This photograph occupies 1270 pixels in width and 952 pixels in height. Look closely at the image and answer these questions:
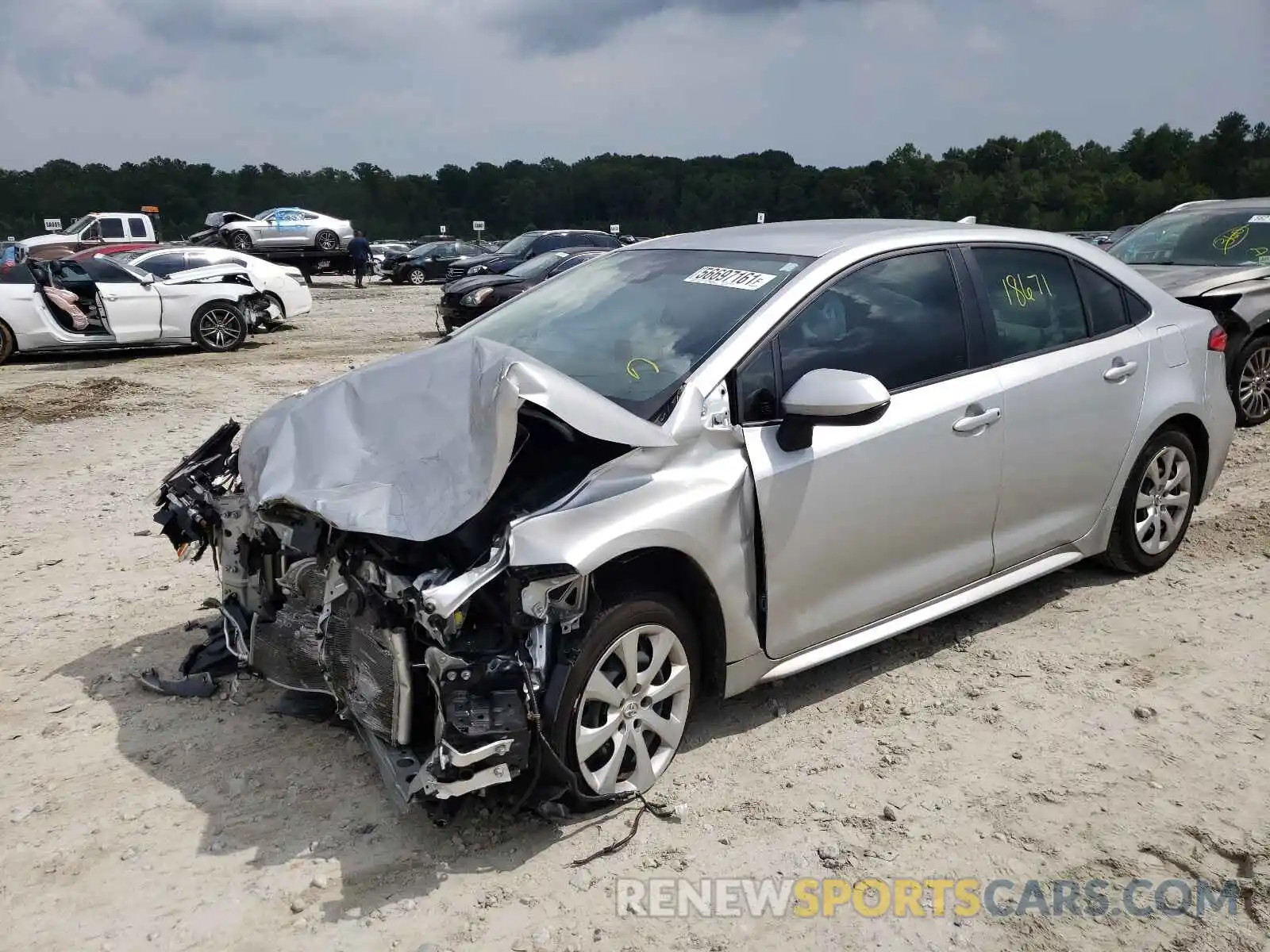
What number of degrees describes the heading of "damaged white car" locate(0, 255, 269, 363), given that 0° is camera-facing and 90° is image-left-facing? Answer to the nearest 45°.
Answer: approximately 270°

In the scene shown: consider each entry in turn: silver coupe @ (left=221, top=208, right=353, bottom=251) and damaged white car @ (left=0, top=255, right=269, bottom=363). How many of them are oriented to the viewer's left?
1

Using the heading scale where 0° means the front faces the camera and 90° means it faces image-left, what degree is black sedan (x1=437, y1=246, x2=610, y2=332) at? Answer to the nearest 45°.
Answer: approximately 45°

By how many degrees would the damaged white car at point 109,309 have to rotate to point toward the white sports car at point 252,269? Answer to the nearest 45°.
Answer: approximately 45° to its left

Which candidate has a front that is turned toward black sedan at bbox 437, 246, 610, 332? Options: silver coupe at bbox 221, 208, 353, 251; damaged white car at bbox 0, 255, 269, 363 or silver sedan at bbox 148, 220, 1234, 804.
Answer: the damaged white car

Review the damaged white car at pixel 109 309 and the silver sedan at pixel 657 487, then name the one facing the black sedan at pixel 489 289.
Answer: the damaged white car

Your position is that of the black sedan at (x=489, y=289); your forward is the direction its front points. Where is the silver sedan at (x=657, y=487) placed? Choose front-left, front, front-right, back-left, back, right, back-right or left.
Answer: front-left

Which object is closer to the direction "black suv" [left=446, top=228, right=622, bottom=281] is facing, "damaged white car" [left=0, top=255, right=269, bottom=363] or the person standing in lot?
the damaged white car

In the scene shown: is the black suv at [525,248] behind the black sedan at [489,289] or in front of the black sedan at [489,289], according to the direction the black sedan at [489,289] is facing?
behind

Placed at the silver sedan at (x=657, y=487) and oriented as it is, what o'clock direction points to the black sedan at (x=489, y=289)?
The black sedan is roughly at 4 o'clock from the silver sedan.

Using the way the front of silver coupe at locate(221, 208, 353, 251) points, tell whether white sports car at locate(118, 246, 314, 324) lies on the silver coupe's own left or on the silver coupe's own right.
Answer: on the silver coupe's own left

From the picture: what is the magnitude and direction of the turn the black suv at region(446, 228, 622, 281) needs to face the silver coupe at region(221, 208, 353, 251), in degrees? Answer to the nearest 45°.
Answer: approximately 90° to its right

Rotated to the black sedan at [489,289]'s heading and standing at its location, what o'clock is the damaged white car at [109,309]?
The damaged white car is roughly at 1 o'clock from the black sedan.

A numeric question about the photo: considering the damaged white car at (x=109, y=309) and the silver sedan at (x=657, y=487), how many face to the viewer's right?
1
